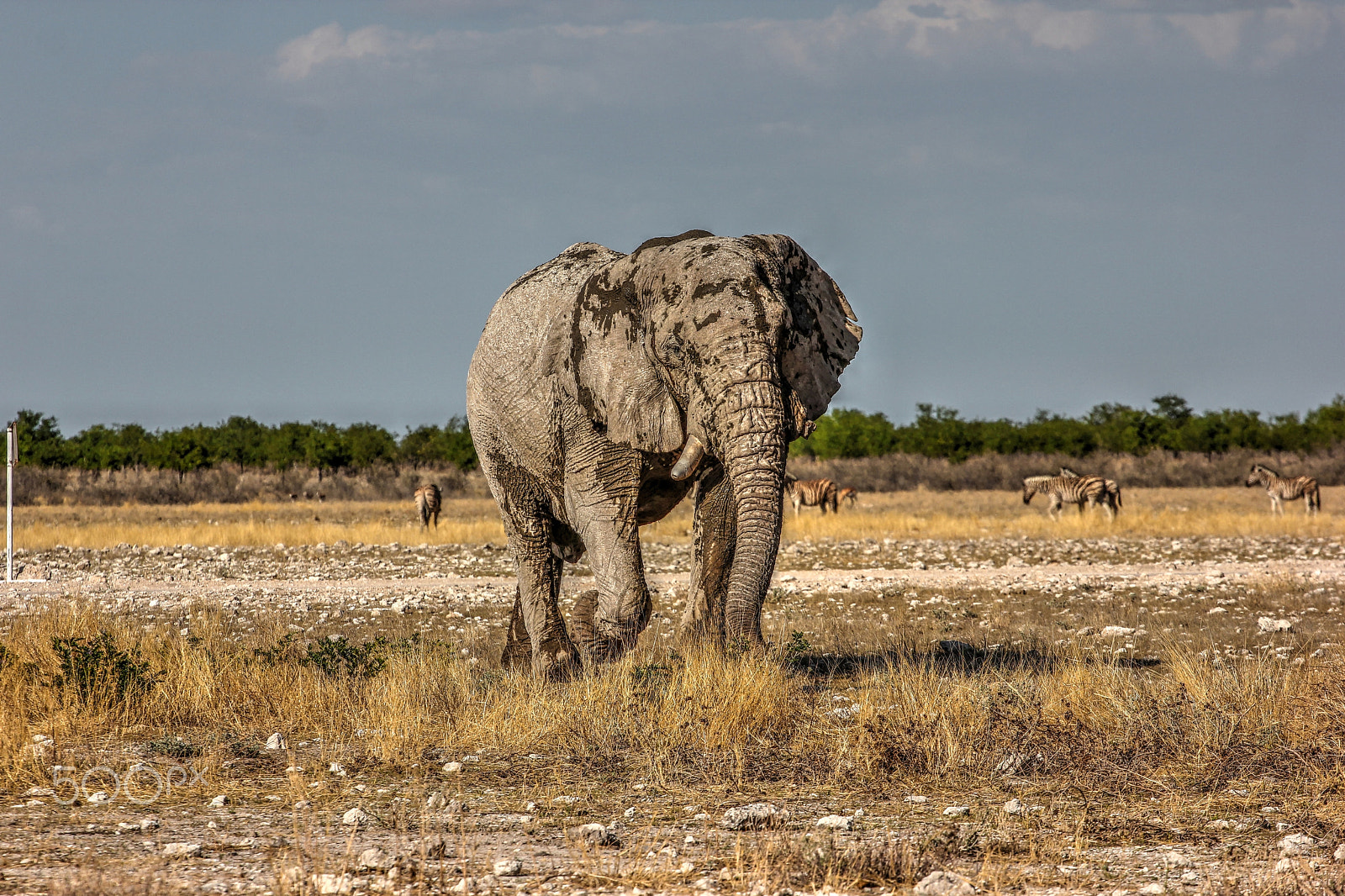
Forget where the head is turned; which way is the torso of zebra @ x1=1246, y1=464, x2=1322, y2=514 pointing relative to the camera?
to the viewer's left

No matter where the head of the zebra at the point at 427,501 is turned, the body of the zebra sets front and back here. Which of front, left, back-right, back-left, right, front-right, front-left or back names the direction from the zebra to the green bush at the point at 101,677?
back

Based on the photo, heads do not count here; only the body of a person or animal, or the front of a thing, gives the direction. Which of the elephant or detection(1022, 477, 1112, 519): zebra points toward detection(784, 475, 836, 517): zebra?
detection(1022, 477, 1112, 519): zebra

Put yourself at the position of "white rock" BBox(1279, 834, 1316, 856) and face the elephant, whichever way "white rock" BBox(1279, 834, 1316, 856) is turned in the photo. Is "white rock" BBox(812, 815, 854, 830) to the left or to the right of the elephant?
left

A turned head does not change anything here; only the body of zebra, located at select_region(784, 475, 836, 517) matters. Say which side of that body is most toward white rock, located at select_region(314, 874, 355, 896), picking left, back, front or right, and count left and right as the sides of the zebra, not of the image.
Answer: left

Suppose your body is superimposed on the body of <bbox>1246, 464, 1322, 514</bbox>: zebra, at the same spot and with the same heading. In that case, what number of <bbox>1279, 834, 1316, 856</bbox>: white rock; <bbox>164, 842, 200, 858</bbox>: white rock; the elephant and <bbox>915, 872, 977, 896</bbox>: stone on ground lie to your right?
0

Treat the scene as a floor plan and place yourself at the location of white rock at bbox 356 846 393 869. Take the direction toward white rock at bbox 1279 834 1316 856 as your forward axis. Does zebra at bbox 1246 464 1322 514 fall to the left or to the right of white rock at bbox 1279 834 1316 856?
left

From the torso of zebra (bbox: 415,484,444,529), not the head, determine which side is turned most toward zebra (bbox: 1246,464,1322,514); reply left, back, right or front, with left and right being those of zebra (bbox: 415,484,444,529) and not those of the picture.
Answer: right

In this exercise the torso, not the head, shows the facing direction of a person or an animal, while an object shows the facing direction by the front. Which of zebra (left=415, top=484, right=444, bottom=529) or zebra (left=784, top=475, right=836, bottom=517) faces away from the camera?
zebra (left=415, top=484, right=444, bottom=529)

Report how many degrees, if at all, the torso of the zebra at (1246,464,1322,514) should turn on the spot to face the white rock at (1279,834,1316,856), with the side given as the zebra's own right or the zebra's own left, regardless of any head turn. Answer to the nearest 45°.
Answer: approximately 90° to the zebra's own left

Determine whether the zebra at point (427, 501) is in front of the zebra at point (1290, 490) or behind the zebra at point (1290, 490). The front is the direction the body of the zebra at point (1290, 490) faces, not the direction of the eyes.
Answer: in front

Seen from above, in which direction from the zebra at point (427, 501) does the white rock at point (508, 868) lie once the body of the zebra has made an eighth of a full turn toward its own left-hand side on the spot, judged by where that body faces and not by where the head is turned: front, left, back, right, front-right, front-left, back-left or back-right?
back-left

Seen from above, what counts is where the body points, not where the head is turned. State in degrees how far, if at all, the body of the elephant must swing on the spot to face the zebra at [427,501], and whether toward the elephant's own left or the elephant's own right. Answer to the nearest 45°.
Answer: approximately 135° to the elephant's own left

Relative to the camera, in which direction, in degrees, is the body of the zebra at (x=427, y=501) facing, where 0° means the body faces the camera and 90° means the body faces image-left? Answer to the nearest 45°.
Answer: approximately 180°

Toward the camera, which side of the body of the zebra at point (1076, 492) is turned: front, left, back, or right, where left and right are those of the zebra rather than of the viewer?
left

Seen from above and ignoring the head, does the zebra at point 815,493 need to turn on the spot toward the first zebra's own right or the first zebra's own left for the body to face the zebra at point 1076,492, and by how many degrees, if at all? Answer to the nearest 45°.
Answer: approximately 180°
